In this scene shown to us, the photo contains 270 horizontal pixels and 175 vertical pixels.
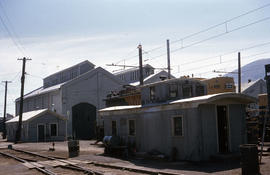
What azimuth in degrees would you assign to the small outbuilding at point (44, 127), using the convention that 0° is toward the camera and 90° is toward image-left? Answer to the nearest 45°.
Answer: approximately 315°

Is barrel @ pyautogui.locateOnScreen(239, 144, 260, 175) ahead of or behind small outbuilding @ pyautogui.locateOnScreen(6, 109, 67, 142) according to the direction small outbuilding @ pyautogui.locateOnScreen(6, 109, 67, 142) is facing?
ahead
